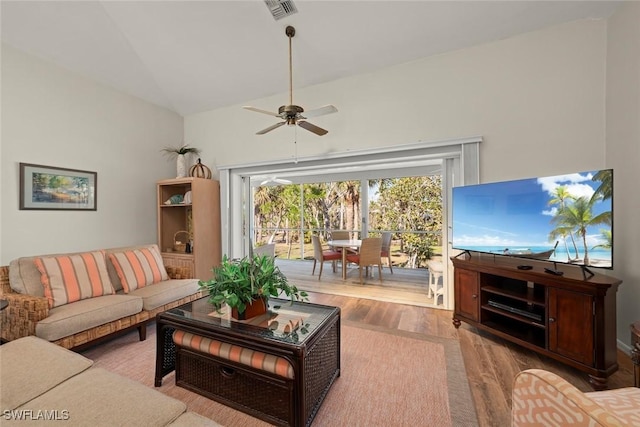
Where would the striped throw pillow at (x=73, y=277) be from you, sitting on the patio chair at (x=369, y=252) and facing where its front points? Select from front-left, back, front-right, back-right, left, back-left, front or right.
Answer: left

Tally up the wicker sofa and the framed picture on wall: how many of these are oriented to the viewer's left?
0

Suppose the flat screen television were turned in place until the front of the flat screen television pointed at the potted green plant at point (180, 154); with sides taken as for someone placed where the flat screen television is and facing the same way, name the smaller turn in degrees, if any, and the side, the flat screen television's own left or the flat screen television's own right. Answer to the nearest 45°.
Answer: approximately 45° to the flat screen television's own right

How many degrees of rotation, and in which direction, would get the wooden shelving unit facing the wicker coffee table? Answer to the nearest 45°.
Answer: approximately 45° to its left

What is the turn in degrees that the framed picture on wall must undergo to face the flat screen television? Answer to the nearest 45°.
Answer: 0° — it already faces it

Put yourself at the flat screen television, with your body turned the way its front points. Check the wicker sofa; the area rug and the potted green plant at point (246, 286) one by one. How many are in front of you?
3

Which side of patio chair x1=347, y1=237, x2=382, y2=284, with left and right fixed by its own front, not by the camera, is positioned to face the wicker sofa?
left

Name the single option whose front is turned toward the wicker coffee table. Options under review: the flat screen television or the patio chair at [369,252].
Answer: the flat screen television

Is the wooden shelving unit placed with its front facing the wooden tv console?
no

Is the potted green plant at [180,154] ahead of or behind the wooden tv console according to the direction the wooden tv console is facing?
ahead

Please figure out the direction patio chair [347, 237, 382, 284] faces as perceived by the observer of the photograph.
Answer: facing away from the viewer and to the left of the viewer

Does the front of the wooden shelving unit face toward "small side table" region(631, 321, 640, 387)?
no

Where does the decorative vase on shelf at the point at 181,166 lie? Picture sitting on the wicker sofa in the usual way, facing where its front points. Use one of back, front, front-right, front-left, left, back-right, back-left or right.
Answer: left

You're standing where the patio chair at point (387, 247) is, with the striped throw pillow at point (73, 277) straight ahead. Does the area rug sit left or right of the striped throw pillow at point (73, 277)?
left

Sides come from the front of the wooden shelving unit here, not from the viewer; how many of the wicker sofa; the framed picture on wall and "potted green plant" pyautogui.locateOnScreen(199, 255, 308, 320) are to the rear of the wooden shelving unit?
0

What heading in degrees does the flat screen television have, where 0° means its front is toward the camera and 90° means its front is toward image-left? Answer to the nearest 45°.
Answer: approximately 45°

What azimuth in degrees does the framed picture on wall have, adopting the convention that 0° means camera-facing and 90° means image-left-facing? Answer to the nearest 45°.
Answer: approximately 315°

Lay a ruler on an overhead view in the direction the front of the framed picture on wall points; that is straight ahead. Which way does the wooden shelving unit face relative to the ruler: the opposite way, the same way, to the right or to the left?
to the right

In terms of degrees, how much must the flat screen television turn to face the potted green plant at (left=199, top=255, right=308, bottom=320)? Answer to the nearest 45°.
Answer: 0° — it already faces it
